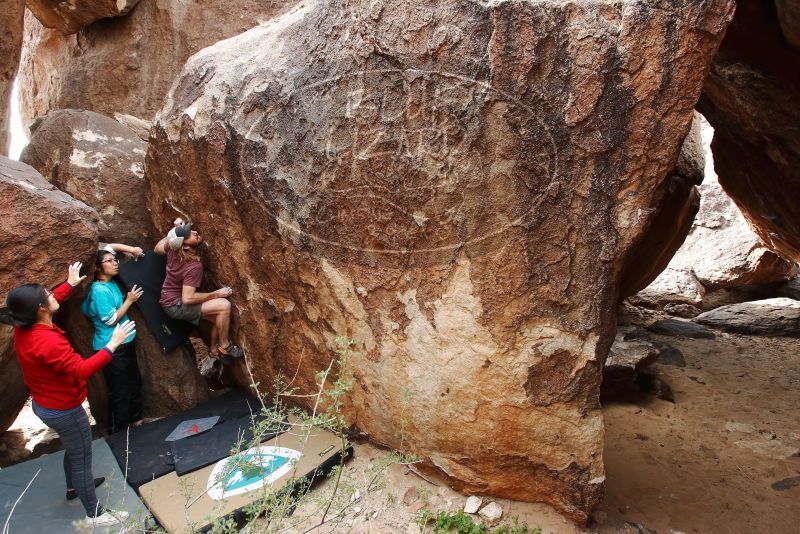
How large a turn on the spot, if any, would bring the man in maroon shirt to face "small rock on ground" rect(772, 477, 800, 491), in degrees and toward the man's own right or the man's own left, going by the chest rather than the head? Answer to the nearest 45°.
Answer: approximately 45° to the man's own right

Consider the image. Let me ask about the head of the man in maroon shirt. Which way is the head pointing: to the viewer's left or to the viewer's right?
to the viewer's right

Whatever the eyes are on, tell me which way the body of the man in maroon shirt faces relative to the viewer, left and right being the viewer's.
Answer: facing to the right of the viewer

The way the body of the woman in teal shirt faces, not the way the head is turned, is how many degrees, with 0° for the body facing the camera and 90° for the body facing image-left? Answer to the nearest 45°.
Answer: approximately 270°

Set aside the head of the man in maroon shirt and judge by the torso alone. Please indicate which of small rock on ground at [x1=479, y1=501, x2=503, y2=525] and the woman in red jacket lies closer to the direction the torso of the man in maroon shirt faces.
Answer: the small rock on ground

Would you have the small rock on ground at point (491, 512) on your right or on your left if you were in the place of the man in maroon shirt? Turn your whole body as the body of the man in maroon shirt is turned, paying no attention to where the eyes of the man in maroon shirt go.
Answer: on your right
